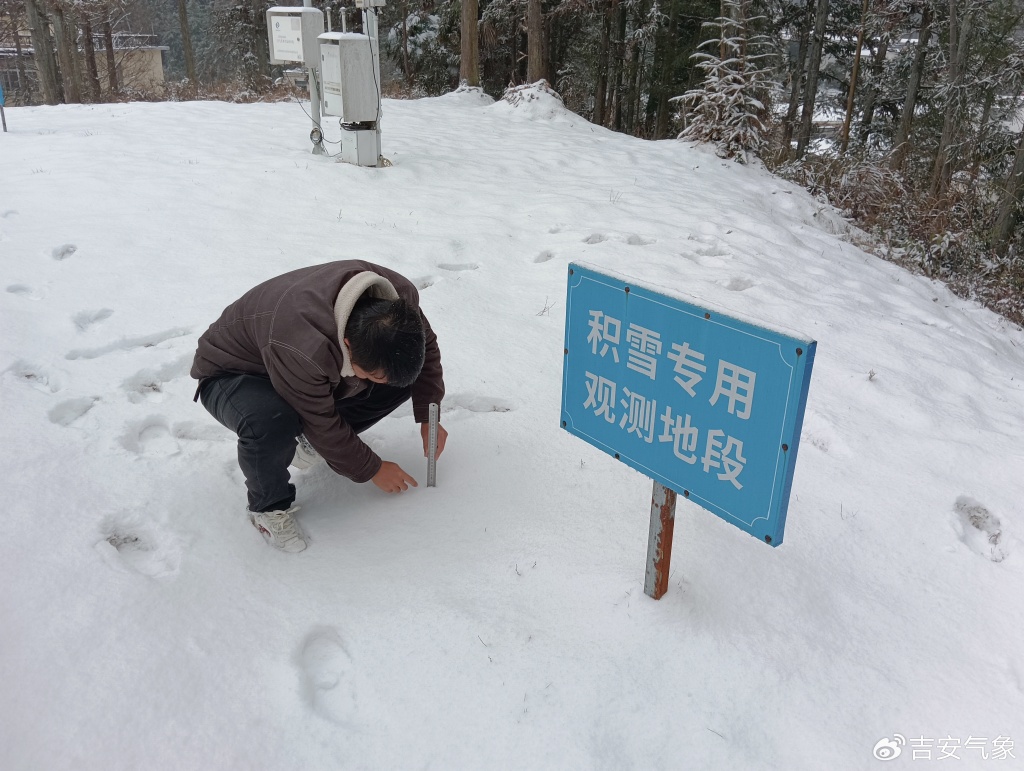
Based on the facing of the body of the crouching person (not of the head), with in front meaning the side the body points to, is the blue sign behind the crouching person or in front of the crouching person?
in front

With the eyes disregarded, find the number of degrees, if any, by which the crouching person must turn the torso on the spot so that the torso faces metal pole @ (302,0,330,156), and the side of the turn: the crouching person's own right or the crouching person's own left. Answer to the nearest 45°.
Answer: approximately 135° to the crouching person's own left

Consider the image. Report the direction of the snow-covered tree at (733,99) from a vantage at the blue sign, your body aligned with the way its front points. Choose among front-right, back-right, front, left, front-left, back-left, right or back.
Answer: back-right

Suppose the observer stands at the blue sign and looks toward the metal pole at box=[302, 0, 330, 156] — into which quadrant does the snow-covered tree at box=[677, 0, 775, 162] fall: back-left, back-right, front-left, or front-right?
front-right

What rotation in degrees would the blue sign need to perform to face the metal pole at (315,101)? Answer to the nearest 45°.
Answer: approximately 90° to its right

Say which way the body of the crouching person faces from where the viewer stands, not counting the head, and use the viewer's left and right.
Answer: facing the viewer and to the right of the viewer

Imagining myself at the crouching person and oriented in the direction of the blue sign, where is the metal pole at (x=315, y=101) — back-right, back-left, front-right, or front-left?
back-left

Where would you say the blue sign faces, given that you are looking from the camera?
facing the viewer and to the left of the viewer

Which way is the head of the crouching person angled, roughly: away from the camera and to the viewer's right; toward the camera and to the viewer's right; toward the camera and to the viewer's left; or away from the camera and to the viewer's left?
toward the camera and to the viewer's right

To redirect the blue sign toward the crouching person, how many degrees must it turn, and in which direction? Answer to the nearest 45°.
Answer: approximately 45° to its right

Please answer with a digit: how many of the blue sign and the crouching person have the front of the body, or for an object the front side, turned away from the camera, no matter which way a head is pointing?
0

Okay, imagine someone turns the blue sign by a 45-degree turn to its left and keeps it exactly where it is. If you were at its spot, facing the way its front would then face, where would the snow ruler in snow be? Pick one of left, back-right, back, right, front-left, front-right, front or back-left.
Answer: back-right
